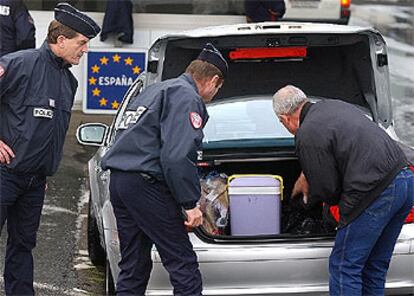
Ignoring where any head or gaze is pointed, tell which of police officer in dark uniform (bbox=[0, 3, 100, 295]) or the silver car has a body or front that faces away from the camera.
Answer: the silver car

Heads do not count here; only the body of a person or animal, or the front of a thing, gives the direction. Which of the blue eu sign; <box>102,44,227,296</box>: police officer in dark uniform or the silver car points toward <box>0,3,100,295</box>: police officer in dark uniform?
the blue eu sign

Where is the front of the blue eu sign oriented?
toward the camera

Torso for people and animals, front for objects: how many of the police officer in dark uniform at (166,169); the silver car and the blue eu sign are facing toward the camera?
1

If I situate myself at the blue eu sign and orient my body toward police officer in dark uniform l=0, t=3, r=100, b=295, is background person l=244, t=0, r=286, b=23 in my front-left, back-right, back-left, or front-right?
back-left

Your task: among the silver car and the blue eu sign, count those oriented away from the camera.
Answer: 1

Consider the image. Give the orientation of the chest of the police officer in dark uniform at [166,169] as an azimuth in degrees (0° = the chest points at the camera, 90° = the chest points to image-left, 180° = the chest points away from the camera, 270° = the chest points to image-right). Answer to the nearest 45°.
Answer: approximately 225°

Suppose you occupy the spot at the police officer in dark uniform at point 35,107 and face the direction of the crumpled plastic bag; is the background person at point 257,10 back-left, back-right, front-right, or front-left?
front-left

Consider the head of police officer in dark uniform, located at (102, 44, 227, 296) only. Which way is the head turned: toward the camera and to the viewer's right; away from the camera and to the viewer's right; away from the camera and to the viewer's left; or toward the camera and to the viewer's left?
away from the camera and to the viewer's right

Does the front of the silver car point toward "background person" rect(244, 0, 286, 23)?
yes

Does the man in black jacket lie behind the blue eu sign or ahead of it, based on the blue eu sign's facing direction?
ahead

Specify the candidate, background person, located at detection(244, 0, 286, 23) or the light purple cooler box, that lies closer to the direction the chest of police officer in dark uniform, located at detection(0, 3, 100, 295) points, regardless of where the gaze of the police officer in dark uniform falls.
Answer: the light purple cooler box

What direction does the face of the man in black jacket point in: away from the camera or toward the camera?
away from the camera

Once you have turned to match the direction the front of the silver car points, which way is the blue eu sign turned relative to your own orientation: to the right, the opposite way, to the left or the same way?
the opposite way

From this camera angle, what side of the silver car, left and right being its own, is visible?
back

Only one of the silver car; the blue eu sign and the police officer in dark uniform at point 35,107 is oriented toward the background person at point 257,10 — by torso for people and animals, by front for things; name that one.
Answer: the silver car
